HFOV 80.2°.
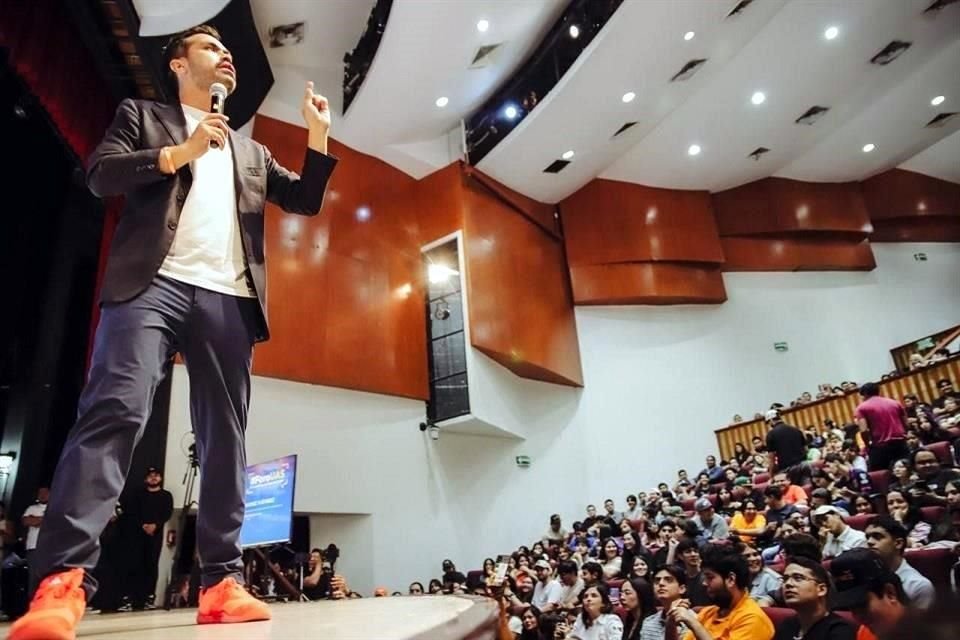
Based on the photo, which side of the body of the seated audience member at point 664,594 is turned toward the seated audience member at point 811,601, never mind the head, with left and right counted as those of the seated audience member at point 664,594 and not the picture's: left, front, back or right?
left

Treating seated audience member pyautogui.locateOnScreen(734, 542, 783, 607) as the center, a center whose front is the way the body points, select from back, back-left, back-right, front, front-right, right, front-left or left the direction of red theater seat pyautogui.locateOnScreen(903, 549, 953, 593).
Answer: back-left

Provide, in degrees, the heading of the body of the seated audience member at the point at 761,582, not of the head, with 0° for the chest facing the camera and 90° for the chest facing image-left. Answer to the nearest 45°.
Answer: approximately 45°

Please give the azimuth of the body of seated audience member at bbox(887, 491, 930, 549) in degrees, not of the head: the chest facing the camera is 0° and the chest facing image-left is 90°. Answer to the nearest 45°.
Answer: approximately 45°

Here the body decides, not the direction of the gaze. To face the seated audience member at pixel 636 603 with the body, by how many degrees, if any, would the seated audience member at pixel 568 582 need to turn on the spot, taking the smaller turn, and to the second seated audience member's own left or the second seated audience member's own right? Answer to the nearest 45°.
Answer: approximately 45° to the second seated audience member's own left

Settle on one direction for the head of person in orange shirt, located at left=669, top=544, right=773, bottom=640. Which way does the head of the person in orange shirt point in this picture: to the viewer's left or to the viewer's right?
to the viewer's left

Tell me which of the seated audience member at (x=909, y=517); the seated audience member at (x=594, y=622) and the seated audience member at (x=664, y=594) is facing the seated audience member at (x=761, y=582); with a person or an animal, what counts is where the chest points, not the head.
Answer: the seated audience member at (x=909, y=517)

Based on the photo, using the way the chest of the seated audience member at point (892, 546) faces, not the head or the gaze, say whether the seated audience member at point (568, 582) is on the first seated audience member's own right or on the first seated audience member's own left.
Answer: on the first seated audience member's own right

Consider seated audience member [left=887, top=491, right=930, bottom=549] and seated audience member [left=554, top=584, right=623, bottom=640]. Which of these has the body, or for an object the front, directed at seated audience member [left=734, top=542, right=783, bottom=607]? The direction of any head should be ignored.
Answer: seated audience member [left=887, top=491, right=930, bottom=549]
